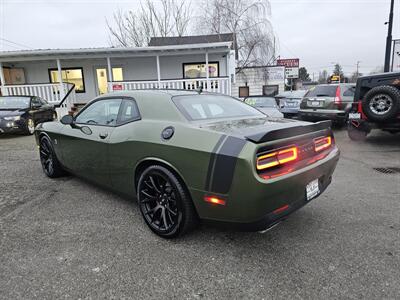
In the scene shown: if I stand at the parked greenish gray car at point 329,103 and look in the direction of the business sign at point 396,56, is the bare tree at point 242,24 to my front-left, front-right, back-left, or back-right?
front-left

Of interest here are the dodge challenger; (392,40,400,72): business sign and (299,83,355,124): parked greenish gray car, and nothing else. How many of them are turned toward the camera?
1

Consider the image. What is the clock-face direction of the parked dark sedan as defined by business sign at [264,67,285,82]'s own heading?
The parked dark sedan is roughly at 1 o'clock from the business sign.

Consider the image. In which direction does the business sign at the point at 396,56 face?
toward the camera

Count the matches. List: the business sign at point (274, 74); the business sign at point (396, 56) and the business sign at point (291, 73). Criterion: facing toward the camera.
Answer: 3

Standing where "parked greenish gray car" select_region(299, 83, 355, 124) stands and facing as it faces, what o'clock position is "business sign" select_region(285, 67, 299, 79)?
The business sign is roughly at 10 o'clock from the parked greenish gray car.

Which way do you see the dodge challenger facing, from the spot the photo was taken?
facing away from the viewer and to the left of the viewer

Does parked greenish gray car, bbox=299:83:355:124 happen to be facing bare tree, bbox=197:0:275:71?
no

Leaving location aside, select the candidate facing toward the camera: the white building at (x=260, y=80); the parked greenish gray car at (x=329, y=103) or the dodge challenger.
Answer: the white building

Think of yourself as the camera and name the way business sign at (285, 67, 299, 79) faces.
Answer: facing the viewer

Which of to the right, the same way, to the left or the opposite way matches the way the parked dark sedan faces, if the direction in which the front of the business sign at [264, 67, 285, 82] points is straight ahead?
the same way

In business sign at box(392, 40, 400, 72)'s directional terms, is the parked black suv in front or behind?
in front

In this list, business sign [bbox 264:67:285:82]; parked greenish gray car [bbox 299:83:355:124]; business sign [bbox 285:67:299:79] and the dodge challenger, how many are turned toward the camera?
2

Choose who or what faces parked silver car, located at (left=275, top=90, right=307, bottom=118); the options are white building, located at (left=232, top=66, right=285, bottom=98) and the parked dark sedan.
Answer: the white building

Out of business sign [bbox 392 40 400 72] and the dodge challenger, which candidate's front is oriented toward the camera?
the business sign

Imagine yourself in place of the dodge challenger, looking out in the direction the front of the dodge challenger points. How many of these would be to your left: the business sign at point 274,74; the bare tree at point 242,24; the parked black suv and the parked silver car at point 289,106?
0

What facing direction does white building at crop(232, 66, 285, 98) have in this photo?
toward the camera

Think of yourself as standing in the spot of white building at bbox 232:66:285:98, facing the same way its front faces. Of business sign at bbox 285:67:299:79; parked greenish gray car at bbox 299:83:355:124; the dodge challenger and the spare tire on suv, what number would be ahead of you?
3

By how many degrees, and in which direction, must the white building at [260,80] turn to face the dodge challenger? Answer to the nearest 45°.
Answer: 0° — it already faces it
